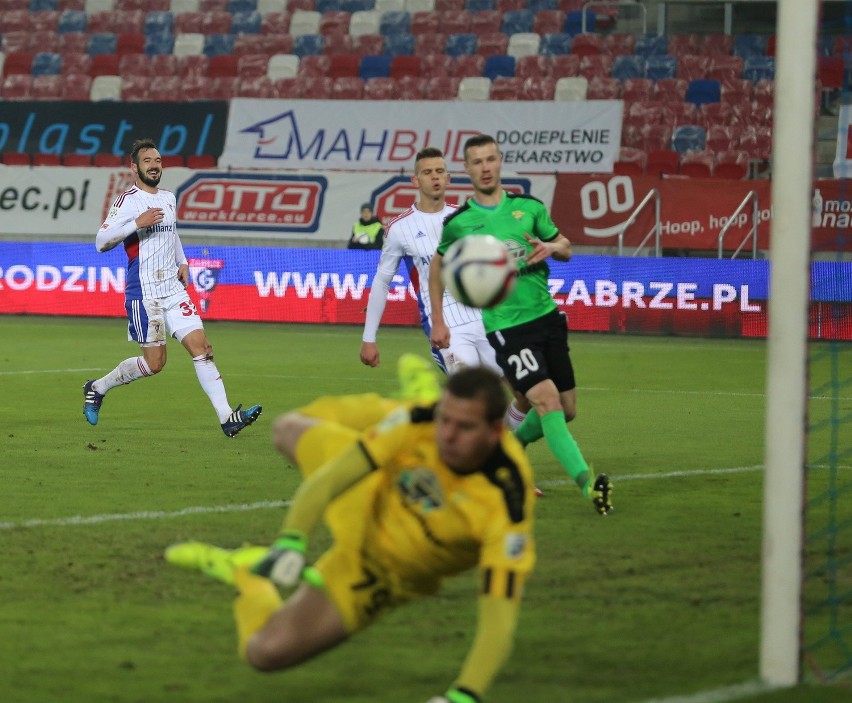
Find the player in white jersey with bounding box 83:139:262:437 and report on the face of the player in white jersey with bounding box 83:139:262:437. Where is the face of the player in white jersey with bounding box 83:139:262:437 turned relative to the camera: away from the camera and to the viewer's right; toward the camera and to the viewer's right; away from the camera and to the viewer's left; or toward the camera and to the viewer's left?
toward the camera and to the viewer's right

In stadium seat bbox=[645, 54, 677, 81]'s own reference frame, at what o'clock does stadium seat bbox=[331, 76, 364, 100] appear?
stadium seat bbox=[331, 76, 364, 100] is roughly at 3 o'clock from stadium seat bbox=[645, 54, 677, 81].

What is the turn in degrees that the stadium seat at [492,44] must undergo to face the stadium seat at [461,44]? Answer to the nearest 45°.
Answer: approximately 90° to its right

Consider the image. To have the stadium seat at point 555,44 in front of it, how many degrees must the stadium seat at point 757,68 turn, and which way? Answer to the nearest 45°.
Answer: approximately 90° to its right

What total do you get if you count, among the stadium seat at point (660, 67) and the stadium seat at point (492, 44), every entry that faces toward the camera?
2
